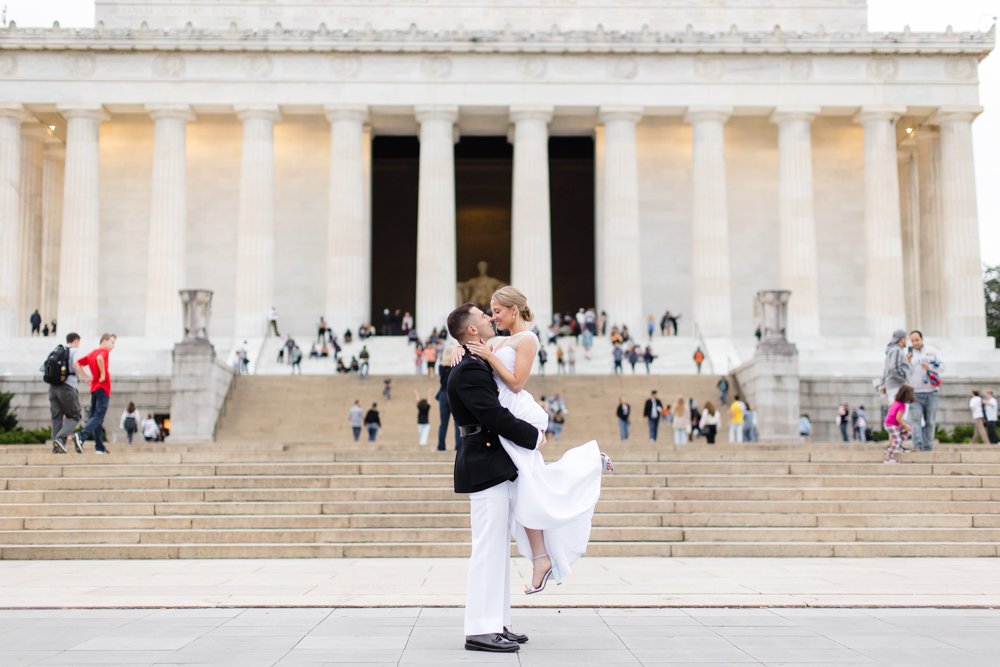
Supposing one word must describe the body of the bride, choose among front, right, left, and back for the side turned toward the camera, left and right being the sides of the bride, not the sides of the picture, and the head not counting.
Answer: left

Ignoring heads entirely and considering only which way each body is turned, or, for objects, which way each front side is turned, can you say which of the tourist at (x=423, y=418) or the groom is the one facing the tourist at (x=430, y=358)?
the tourist at (x=423, y=418)

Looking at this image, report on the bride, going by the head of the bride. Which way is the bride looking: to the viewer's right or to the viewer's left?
to the viewer's left

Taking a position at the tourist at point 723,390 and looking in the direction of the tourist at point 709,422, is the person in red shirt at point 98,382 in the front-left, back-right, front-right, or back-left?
front-right

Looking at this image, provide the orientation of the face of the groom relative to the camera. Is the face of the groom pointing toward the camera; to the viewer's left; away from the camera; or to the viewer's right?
to the viewer's right

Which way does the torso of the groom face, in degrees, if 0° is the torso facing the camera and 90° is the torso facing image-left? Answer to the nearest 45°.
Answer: approximately 270°

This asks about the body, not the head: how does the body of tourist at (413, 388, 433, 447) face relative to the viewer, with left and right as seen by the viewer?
facing away from the viewer

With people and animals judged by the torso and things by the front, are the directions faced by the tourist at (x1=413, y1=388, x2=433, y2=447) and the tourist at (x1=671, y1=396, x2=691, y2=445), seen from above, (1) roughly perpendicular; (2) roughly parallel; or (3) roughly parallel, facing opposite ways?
roughly parallel

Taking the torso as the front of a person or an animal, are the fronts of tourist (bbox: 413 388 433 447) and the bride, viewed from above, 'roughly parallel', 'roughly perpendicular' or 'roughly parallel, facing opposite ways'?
roughly perpendicular

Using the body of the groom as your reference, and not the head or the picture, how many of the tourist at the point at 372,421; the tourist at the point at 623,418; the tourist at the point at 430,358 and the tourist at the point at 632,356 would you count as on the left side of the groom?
4

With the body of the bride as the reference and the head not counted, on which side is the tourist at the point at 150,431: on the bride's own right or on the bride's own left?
on the bride's own right
